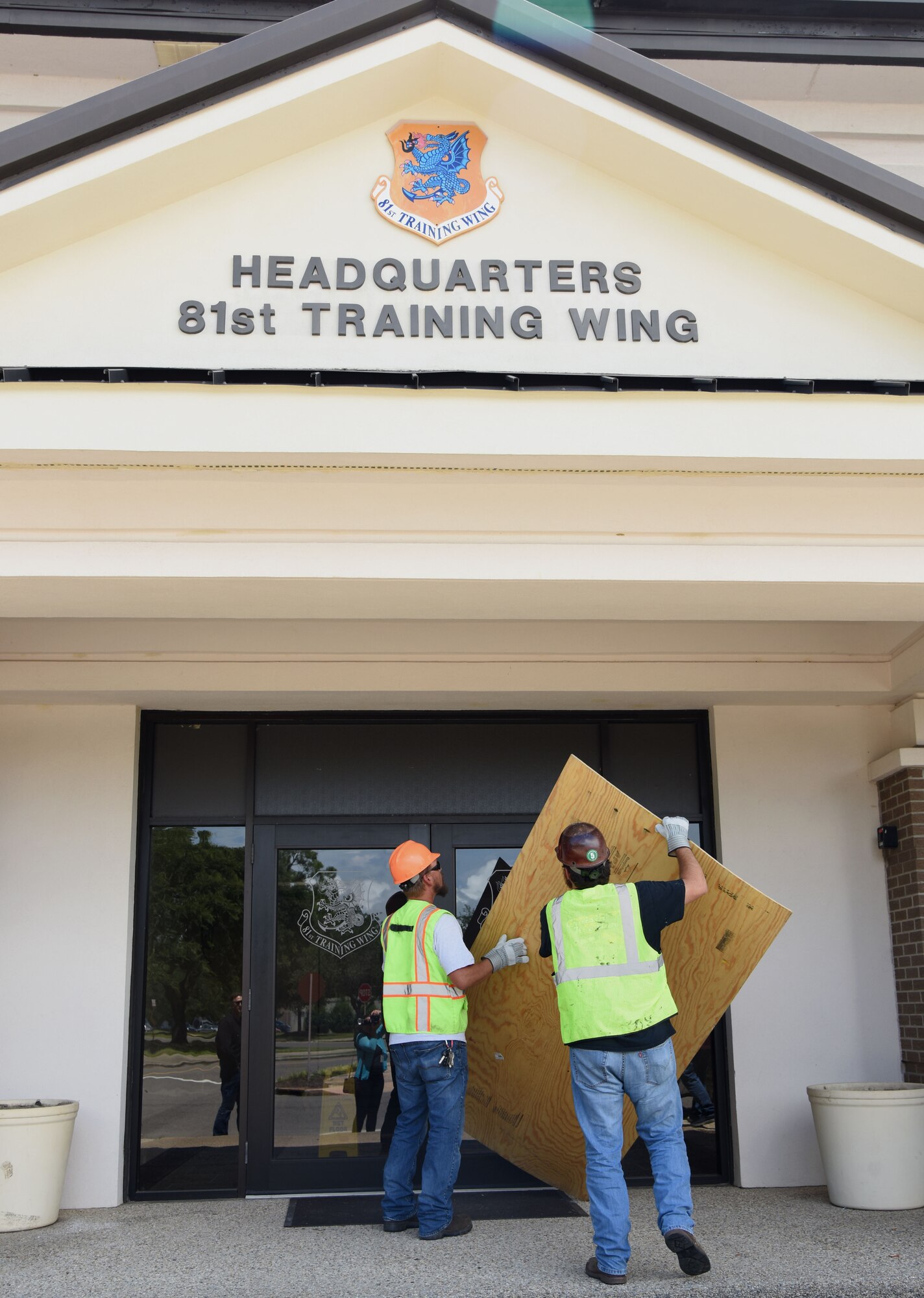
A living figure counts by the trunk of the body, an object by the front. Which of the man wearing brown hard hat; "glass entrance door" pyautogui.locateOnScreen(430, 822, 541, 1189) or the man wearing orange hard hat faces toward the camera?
the glass entrance door

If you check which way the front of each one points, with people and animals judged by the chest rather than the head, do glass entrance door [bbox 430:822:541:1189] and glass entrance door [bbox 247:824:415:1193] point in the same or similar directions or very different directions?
same or similar directions

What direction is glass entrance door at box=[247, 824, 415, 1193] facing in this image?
toward the camera

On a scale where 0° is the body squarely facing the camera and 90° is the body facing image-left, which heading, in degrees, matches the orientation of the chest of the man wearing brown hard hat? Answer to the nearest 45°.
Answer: approximately 180°

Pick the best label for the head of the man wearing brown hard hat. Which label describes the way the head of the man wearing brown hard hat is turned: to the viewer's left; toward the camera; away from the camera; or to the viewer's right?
away from the camera

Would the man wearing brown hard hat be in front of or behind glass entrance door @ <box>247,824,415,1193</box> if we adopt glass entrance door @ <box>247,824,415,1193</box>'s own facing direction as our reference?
in front

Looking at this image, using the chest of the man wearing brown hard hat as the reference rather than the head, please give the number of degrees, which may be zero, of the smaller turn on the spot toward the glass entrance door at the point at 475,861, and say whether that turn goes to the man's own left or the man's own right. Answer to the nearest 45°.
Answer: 0° — they already face it

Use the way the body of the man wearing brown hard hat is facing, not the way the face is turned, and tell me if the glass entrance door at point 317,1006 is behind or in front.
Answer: in front

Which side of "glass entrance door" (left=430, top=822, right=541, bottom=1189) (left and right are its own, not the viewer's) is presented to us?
front

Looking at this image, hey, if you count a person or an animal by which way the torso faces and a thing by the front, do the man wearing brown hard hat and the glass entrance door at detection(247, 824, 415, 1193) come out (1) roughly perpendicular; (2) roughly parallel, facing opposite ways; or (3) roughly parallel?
roughly parallel, facing opposite ways

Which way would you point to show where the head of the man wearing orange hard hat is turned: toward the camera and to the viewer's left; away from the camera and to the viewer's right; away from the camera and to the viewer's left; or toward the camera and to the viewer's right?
away from the camera and to the viewer's right

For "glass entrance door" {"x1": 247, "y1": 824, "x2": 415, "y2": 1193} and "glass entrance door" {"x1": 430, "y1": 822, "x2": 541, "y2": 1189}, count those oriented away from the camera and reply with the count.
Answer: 0

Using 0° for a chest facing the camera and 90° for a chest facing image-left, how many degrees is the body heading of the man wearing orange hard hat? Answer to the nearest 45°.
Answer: approximately 225°

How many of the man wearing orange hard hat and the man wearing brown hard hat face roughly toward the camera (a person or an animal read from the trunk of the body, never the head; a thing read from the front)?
0
